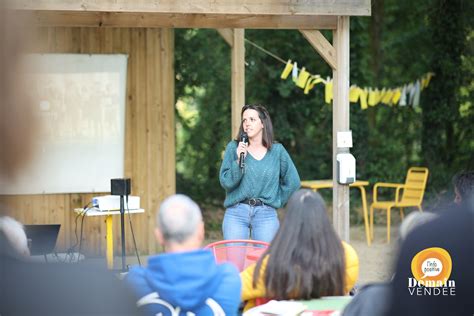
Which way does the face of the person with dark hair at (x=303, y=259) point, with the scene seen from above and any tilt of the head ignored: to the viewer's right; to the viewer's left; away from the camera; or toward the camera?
away from the camera

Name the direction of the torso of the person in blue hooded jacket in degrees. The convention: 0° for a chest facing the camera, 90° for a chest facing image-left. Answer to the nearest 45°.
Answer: approximately 180°

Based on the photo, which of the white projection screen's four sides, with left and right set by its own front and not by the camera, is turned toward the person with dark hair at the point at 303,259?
front

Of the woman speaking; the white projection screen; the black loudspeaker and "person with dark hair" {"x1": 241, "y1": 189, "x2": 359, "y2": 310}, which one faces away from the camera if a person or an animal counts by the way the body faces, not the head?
the person with dark hair

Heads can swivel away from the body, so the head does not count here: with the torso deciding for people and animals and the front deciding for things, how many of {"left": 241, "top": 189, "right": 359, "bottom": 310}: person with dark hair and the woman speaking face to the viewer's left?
0

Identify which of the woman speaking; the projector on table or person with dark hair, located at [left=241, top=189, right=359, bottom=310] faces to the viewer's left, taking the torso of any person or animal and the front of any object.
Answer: the projector on table

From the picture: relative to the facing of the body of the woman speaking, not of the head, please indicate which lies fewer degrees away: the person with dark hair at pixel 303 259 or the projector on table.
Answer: the person with dark hair

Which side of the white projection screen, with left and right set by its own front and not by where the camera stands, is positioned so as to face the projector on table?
front

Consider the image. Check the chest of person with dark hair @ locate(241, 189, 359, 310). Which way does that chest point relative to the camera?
away from the camera

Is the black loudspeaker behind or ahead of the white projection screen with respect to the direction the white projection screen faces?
ahead

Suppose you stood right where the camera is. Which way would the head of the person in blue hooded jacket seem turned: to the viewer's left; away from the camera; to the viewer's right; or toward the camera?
away from the camera

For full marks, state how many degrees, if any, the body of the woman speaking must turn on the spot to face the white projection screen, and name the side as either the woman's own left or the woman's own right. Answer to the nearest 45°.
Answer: approximately 135° to the woman's own right
